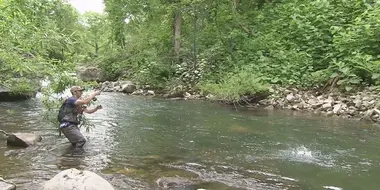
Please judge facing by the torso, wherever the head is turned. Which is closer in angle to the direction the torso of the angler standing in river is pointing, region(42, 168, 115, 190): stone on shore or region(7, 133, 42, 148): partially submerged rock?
the stone on shore

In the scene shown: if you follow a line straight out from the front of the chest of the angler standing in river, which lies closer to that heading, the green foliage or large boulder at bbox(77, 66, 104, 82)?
the green foliage

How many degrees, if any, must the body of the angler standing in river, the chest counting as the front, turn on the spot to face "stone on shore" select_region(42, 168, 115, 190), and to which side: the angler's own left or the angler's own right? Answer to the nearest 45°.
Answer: approximately 90° to the angler's own right

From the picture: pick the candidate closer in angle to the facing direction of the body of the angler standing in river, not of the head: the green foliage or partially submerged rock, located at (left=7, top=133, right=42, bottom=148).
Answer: the green foliage

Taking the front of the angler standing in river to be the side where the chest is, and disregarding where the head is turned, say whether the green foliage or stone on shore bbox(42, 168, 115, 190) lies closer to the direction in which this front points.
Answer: the green foliage

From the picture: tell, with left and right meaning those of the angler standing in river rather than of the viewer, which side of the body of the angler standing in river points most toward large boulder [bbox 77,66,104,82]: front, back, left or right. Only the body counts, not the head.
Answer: left

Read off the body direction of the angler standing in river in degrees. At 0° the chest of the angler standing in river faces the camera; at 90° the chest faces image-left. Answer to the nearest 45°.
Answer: approximately 270°

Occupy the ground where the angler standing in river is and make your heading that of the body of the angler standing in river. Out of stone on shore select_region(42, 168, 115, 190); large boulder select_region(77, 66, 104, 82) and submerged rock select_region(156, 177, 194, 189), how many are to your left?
1

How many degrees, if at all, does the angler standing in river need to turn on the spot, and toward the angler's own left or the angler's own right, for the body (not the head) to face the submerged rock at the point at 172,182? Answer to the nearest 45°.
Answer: approximately 45° to the angler's own right
